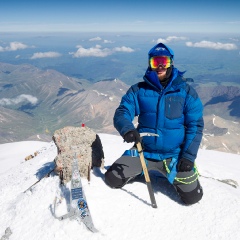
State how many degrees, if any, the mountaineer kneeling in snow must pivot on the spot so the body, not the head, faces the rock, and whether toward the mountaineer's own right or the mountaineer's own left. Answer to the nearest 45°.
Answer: approximately 90° to the mountaineer's own right

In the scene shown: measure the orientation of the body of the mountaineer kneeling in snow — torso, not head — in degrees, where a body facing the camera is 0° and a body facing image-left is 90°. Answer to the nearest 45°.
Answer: approximately 0°
